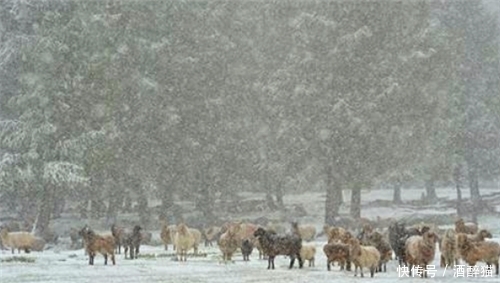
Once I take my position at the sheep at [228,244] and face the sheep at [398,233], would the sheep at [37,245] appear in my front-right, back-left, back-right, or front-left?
back-left

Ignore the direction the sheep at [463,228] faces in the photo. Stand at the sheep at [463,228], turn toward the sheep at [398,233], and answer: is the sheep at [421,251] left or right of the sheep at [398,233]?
left

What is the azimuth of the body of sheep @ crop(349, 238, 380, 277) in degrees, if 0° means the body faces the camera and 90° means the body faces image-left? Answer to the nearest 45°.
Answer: approximately 45°

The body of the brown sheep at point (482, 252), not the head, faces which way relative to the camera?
to the viewer's left

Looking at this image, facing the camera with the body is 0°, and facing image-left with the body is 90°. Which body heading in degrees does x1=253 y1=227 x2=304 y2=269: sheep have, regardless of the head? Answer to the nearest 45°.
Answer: approximately 90°

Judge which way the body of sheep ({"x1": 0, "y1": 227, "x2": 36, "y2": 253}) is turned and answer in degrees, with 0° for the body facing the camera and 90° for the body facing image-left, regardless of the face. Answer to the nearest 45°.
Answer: approximately 90°

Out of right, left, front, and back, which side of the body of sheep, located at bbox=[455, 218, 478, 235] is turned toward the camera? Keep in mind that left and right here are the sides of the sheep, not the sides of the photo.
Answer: left

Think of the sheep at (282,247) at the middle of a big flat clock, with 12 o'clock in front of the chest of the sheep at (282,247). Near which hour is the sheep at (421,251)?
the sheep at (421,251) is roughly at 7 o'clock from the sheep at (282,247).

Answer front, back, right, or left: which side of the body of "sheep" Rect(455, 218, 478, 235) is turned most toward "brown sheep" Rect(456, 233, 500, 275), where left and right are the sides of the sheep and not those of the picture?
left

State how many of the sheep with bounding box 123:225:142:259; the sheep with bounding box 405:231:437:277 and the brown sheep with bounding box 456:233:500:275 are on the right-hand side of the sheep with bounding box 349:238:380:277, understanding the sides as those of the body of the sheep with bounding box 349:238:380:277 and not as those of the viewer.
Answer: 1
